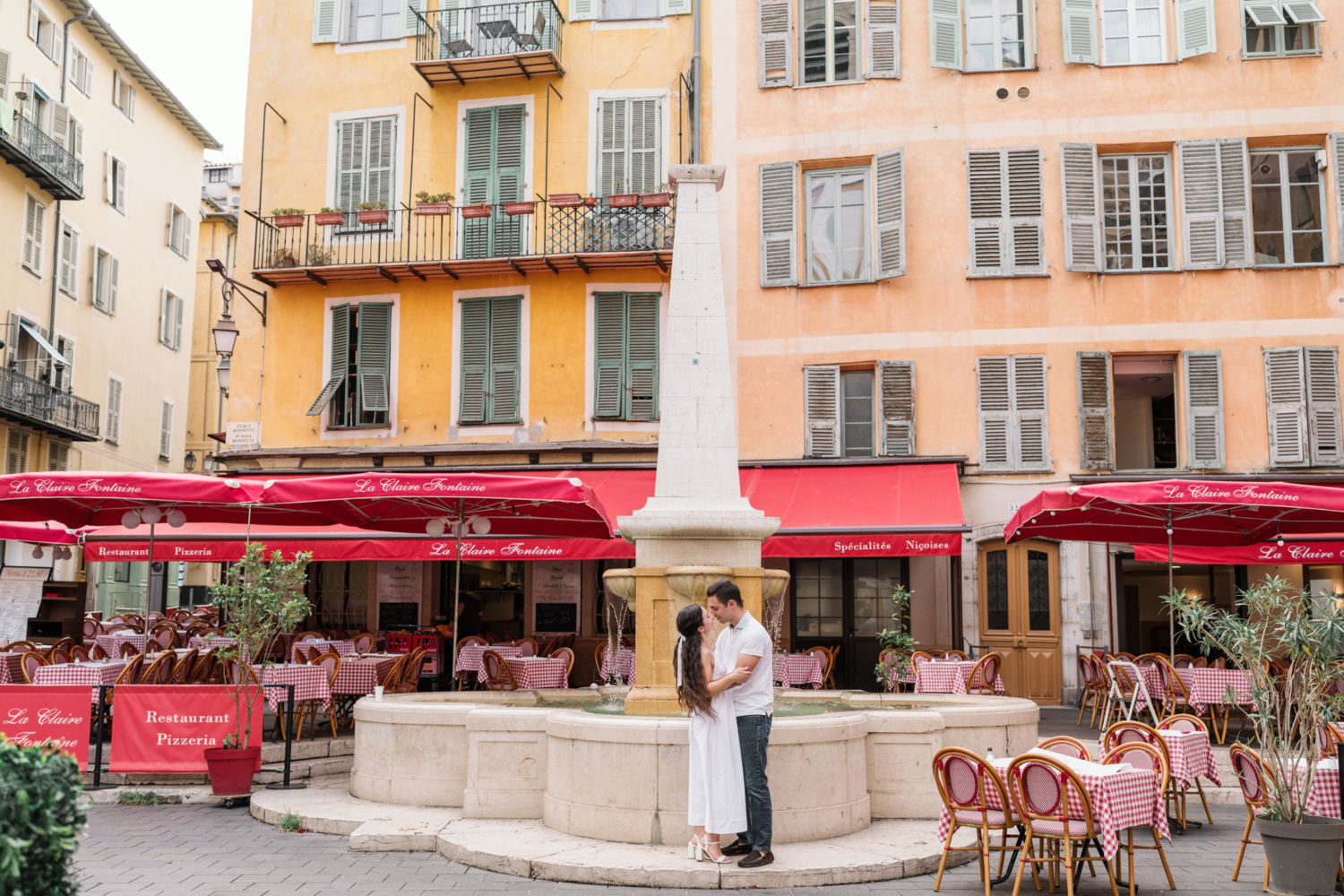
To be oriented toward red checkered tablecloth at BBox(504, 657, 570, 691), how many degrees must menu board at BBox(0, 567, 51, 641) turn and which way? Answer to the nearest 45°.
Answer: approximately 45° to its left

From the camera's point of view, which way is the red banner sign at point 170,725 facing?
toward the camera

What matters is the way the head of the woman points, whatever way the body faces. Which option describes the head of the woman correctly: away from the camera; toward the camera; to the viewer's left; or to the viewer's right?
to the viewer's right

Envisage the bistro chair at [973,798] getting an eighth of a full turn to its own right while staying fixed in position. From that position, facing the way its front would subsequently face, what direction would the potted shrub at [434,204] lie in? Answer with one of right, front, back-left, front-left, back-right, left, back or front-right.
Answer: back-left

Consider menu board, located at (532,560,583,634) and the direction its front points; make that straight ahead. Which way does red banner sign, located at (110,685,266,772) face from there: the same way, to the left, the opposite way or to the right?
the same way

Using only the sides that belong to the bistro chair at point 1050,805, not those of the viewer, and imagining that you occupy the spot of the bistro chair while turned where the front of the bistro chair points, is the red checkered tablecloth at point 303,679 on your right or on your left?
on your left

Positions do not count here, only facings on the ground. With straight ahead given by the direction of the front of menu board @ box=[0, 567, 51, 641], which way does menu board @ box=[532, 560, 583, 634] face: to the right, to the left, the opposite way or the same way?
the same way

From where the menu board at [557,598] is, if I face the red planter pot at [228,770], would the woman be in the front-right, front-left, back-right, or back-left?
front-left

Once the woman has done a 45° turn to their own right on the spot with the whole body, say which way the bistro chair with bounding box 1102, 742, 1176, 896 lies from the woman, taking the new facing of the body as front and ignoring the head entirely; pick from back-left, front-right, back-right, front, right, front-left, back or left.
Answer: front-left

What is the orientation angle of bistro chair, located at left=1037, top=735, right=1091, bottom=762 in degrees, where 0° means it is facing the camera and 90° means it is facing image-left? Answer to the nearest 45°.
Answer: approximately 0°

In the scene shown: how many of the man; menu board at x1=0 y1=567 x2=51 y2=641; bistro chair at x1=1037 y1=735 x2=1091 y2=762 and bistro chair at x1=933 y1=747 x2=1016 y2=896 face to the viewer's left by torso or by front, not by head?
1

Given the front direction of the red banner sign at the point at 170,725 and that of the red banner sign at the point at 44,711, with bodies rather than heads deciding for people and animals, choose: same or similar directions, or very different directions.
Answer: same or similar directions

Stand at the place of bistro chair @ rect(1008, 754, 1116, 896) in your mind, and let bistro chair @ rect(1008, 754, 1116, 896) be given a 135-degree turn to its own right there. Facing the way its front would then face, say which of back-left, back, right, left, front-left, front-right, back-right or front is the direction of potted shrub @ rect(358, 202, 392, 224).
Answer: back-right

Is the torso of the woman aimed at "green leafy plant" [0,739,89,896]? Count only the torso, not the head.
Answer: no

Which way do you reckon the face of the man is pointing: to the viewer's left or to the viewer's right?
to the viewer's left

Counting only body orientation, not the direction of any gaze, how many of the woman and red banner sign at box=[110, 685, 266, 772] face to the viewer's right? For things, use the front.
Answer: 1

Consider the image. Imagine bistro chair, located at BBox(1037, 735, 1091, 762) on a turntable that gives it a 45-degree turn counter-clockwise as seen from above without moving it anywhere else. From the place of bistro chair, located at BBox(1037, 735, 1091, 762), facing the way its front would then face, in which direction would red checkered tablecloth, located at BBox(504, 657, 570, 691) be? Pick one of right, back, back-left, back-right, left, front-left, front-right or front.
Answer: back

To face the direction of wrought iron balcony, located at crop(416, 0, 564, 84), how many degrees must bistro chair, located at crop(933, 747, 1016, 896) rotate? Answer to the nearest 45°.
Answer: approximately 90° to its left

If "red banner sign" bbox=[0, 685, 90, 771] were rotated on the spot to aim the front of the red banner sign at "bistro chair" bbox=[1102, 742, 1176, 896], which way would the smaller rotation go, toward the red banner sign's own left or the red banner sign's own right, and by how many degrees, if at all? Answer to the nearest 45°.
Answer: approximately 45° to the red banner sign's own left
